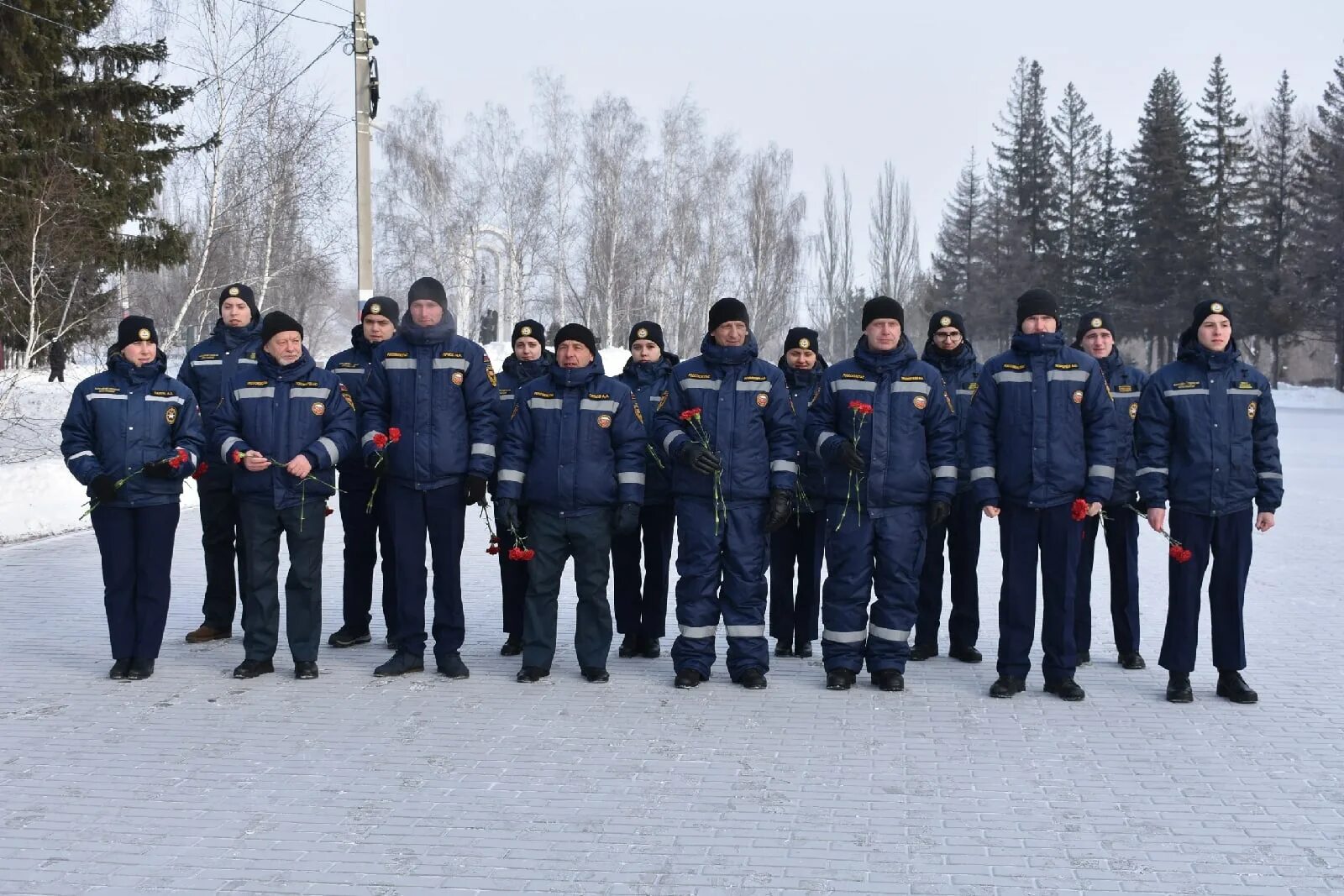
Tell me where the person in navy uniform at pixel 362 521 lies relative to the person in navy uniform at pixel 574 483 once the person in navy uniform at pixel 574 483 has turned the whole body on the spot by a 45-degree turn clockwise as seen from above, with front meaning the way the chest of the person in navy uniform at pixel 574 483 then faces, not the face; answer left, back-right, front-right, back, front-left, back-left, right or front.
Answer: right

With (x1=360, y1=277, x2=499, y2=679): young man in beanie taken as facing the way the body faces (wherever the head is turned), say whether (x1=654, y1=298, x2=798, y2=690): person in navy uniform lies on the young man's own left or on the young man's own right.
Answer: on the young man's own left

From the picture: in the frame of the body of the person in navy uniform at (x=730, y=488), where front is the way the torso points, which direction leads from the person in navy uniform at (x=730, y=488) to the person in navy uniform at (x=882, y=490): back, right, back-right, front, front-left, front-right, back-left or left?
left

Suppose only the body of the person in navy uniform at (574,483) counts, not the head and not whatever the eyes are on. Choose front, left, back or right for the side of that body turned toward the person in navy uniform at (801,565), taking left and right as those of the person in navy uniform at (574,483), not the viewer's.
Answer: left

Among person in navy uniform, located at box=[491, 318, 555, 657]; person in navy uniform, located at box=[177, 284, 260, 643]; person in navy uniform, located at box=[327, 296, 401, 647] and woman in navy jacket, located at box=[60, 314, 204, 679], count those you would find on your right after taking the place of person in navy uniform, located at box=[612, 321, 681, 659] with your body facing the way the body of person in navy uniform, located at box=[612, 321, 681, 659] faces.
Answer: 4

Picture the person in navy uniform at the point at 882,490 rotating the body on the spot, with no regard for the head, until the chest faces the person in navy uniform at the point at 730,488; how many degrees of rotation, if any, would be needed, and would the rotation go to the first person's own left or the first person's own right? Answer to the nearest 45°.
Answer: approximately 90° to the first person's own right

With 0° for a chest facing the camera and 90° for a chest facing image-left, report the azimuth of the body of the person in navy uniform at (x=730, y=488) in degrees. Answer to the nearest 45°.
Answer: approximately 0°

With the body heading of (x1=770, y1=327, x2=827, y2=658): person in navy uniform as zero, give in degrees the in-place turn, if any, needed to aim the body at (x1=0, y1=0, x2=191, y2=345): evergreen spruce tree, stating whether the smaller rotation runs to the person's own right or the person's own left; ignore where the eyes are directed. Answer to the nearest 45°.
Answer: approximately 135° to the person's own right

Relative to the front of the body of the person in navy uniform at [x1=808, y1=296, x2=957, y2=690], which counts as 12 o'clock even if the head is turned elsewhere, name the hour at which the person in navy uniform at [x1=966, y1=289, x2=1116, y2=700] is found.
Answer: the person in navy uniform at [x1=966, y1=289, x2=1116, y2=700] is roughly at 9 o'clock from the person in navy uniform at [x1=808, y1=296, x2=957, y2=690].
